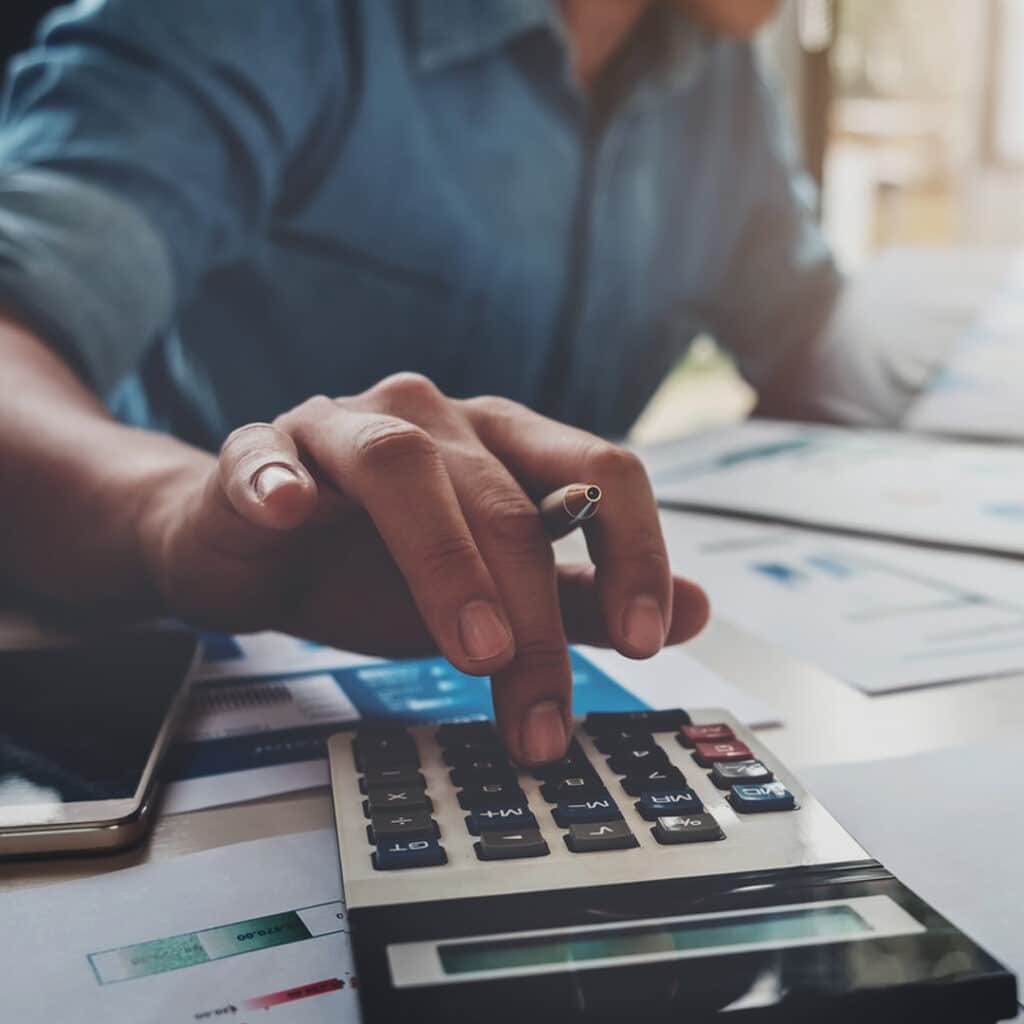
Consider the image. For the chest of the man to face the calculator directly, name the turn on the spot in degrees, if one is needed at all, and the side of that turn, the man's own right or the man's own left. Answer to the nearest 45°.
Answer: approximately 45° to the man's own right

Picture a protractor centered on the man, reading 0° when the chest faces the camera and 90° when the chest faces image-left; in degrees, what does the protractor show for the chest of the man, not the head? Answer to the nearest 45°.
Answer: approximately 315°

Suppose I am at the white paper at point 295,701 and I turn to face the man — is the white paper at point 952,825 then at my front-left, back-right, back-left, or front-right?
back-right

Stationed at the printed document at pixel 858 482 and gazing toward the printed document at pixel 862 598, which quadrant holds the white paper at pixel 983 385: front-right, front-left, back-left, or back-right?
back-left
